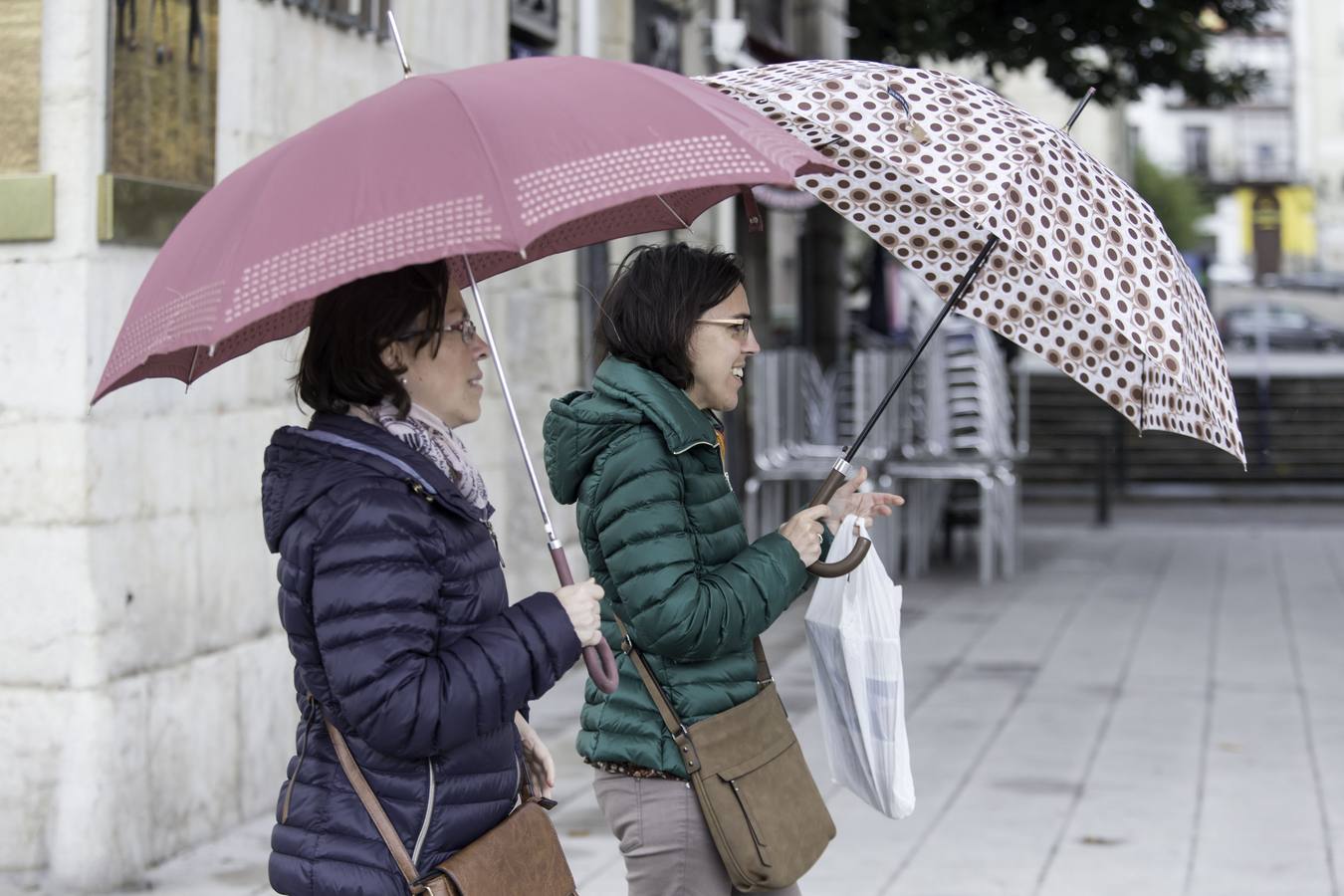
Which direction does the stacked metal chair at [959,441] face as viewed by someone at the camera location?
facing the viewer and to the left of the viewer

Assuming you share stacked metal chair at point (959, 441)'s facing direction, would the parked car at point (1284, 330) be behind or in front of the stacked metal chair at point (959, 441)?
behind

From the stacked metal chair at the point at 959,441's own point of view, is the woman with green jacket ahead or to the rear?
ahead

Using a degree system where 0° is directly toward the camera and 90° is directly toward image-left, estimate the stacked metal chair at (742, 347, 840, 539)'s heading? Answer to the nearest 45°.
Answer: approximately 45°

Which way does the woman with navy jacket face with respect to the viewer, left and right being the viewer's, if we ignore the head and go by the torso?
facing to the right of the viewer

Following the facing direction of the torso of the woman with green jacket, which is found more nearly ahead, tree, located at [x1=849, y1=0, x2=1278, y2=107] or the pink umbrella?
the tree

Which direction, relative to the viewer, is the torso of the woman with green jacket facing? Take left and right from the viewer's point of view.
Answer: facing to the right of the viewer

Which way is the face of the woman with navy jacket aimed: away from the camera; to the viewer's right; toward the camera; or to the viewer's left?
to the viewer's right

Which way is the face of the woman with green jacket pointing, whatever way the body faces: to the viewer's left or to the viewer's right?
to the viewer's right

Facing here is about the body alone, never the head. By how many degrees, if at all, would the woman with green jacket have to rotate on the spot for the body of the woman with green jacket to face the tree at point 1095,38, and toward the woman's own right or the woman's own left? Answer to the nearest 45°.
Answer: approximately 90° to the woman's own left

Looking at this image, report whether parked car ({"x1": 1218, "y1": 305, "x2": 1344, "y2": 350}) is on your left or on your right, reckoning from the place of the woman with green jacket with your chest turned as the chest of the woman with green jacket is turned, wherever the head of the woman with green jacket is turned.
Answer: on your left
